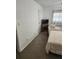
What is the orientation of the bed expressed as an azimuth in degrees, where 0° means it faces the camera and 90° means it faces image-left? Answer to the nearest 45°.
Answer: approximately 0°
